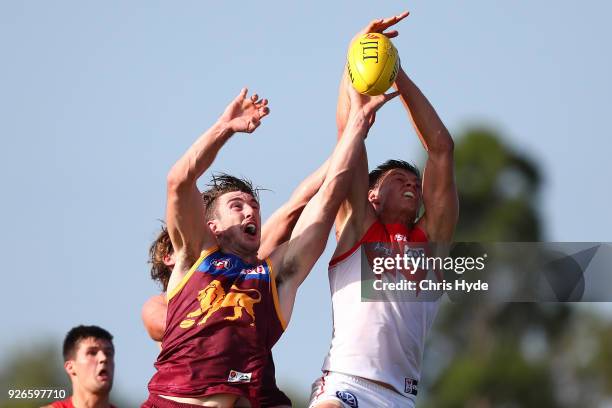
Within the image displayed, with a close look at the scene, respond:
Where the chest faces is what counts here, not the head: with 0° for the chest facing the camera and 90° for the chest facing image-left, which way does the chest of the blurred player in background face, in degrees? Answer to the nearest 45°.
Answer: approximately 315°

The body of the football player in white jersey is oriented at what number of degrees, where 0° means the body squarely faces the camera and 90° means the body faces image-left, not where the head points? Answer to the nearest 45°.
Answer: approximately 315°
